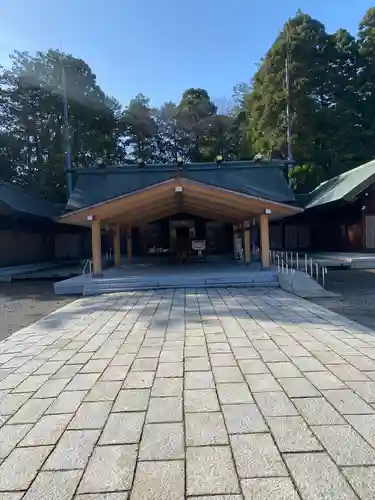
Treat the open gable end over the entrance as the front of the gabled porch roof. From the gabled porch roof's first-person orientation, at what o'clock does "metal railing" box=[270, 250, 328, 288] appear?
The metal railing is roughly at 11 o'clock from the gabled porch roof.

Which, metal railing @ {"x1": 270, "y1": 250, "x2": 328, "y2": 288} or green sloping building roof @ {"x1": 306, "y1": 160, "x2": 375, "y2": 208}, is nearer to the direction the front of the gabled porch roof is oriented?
the metal railing

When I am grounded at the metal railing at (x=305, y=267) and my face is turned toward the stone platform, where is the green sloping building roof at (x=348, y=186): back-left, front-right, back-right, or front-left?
back-right

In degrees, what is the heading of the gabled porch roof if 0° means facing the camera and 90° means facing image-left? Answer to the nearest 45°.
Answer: approximately 0°

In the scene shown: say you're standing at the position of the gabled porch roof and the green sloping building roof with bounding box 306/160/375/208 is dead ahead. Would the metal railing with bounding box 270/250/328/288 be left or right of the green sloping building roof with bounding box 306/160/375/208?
right

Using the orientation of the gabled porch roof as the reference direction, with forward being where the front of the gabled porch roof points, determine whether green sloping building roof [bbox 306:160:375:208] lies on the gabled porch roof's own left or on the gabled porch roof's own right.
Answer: on the gabled porch roof's own left

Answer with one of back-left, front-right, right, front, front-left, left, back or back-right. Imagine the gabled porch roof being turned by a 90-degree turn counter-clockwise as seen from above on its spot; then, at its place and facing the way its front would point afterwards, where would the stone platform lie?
right
